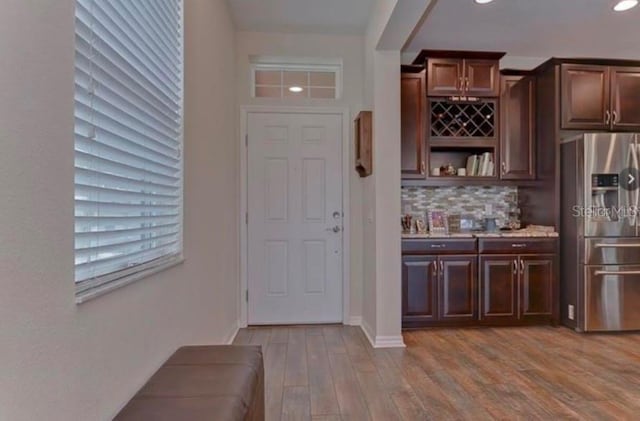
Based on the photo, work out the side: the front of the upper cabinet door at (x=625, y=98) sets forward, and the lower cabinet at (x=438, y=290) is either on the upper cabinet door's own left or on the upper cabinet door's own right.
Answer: on the upper cabinet door's own right

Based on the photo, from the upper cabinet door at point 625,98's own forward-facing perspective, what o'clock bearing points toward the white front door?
The white front door is roughly at 2 o'clock from the upper cabinet door.

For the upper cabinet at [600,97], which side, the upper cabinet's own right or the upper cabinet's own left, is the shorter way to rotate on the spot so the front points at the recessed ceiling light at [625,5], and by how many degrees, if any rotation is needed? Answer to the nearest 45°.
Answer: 0° — it already faces it

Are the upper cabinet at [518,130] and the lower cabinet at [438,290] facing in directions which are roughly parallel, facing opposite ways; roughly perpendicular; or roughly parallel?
roughly parallel

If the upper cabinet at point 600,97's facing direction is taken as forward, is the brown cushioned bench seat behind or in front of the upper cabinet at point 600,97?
in front

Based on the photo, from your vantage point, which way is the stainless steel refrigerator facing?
toward the camera

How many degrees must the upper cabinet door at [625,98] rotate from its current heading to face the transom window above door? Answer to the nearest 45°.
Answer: approximately 45° to its right

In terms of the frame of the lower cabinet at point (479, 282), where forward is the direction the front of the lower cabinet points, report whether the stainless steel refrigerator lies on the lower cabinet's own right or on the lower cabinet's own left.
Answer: on the lower cabinet's own left

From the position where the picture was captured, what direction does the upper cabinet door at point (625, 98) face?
facing the viewer

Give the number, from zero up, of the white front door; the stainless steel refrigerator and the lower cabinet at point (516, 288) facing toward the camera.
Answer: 3

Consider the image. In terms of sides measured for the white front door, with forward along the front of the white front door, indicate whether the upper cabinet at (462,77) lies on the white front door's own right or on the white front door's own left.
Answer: on the white front door's own left

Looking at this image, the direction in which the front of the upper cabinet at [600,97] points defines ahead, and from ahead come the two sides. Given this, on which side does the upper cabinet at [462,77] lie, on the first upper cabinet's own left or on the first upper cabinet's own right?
on the first upper cabinet's own right

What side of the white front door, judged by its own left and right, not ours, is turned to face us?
front

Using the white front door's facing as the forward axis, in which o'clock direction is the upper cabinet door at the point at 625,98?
The upper cabinet door is roughly at 9 o'clock from the white front door.
